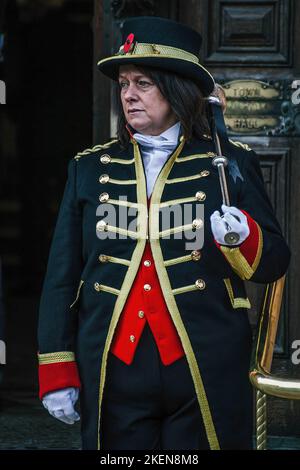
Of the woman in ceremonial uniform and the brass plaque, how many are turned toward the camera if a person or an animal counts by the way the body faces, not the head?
2

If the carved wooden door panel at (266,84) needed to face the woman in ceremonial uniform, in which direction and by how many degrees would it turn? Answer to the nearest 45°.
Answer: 0° — it already faces them

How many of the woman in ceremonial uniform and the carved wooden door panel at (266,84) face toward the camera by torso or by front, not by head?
2

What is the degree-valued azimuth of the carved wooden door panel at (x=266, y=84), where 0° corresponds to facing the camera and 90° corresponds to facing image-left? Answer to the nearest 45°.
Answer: approximately 0°

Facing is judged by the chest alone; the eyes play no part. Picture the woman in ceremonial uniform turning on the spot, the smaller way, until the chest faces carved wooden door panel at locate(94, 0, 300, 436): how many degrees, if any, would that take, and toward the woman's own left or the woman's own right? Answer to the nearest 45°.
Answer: approximately 180°

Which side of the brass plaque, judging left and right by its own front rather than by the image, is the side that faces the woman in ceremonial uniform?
front

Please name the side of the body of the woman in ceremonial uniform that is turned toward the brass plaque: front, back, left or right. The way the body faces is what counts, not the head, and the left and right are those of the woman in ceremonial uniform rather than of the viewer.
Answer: back

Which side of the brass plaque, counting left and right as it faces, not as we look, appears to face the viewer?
front
